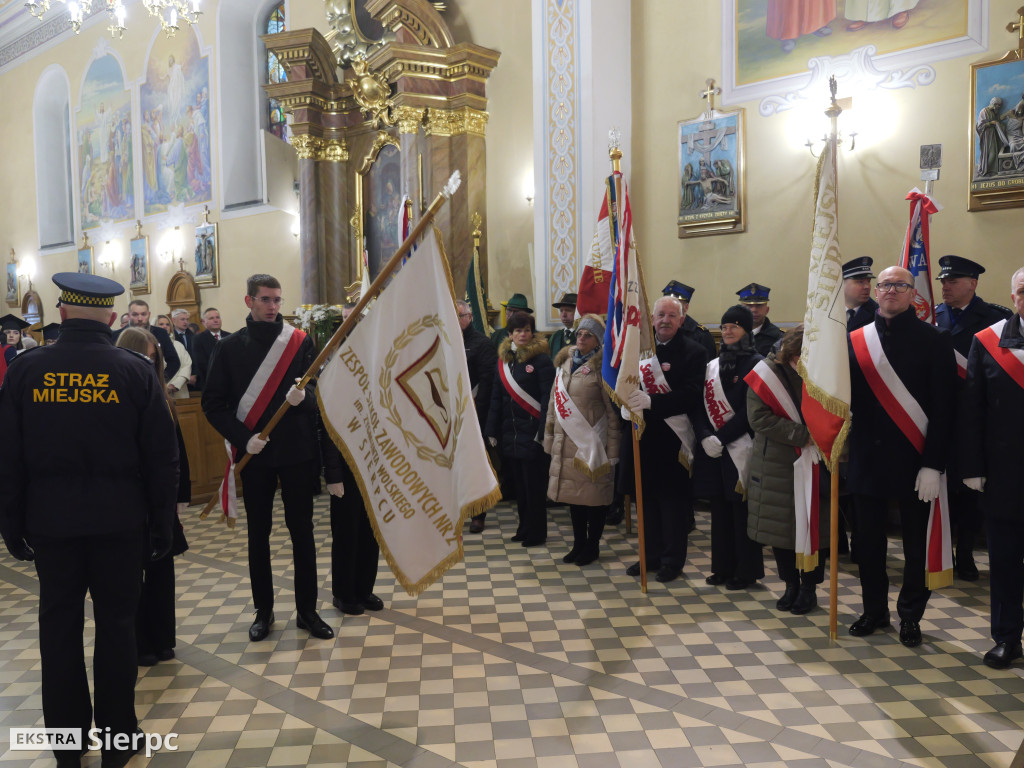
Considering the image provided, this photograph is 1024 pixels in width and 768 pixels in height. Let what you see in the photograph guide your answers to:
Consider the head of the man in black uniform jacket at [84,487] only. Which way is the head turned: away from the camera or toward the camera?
away from the camera

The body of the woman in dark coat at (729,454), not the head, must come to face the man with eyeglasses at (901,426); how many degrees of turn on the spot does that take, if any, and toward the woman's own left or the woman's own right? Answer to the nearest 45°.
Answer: approximately 90° to the woman's own left

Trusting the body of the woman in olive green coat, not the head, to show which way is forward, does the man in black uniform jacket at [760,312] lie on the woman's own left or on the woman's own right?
on the woman's own right

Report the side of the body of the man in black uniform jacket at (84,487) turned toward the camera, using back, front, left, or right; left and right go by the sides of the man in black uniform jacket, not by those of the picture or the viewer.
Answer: back

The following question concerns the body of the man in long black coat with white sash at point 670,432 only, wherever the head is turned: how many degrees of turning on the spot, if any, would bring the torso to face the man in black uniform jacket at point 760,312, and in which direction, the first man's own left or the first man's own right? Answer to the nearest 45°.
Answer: approximately 180°

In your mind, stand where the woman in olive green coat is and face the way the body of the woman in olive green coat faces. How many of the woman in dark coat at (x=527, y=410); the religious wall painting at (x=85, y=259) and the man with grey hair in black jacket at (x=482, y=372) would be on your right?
3

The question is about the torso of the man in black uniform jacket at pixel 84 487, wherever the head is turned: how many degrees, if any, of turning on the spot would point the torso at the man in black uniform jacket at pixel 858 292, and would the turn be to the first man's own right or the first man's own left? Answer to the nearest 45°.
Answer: approximately 90° to the first man's own right

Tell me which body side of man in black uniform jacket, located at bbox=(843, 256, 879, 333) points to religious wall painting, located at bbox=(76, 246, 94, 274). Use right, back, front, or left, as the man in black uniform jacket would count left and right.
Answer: right

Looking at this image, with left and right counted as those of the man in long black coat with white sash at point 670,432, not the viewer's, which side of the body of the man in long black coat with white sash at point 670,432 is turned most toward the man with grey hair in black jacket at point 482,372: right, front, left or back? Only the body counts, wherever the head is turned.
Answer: right

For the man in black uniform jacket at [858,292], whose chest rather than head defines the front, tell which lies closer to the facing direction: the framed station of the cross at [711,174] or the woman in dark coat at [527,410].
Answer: the woman in dark coat
